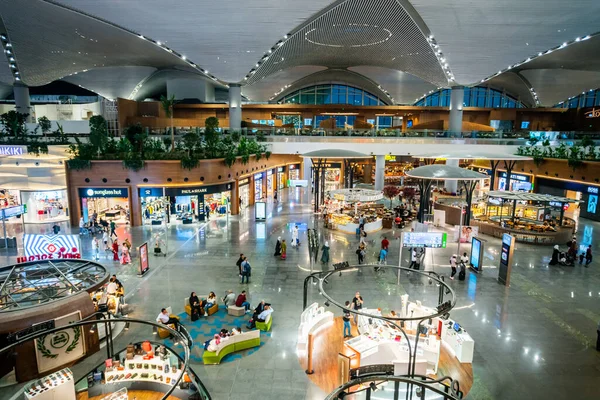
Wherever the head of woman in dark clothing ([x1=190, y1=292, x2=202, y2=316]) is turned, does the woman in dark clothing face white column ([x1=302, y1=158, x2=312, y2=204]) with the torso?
no

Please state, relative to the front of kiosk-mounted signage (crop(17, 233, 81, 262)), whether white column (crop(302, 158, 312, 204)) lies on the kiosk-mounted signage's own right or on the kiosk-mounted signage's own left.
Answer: on the kiosk-mounted signage's own left

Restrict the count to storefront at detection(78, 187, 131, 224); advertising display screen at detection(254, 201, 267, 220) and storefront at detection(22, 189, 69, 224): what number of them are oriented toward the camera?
3

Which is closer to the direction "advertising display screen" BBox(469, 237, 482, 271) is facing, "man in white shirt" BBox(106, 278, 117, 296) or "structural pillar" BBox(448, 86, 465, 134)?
the man in white shirt

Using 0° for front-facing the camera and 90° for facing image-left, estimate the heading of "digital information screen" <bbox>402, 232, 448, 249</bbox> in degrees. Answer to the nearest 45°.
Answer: approximately 0°

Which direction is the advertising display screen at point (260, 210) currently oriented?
toward the camera

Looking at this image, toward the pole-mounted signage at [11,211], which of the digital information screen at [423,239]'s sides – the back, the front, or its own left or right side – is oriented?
right

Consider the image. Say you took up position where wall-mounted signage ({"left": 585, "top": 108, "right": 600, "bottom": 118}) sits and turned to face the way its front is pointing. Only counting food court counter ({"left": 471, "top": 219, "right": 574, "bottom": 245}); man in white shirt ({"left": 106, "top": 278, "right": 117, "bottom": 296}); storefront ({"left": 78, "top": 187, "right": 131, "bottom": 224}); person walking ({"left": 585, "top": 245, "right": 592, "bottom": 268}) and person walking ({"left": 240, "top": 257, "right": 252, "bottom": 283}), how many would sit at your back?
0

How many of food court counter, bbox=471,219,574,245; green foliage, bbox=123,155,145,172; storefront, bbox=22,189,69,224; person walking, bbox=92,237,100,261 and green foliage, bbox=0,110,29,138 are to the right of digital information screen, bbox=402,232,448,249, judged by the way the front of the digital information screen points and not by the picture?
4

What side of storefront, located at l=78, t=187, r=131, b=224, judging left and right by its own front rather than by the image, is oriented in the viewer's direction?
front

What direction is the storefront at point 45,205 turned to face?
toward the camera

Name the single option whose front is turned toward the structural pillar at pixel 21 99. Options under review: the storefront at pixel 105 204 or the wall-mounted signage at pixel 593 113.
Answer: the wall-mounted signage

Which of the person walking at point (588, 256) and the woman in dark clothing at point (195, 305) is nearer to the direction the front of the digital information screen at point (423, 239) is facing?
the woman in dark clothing
